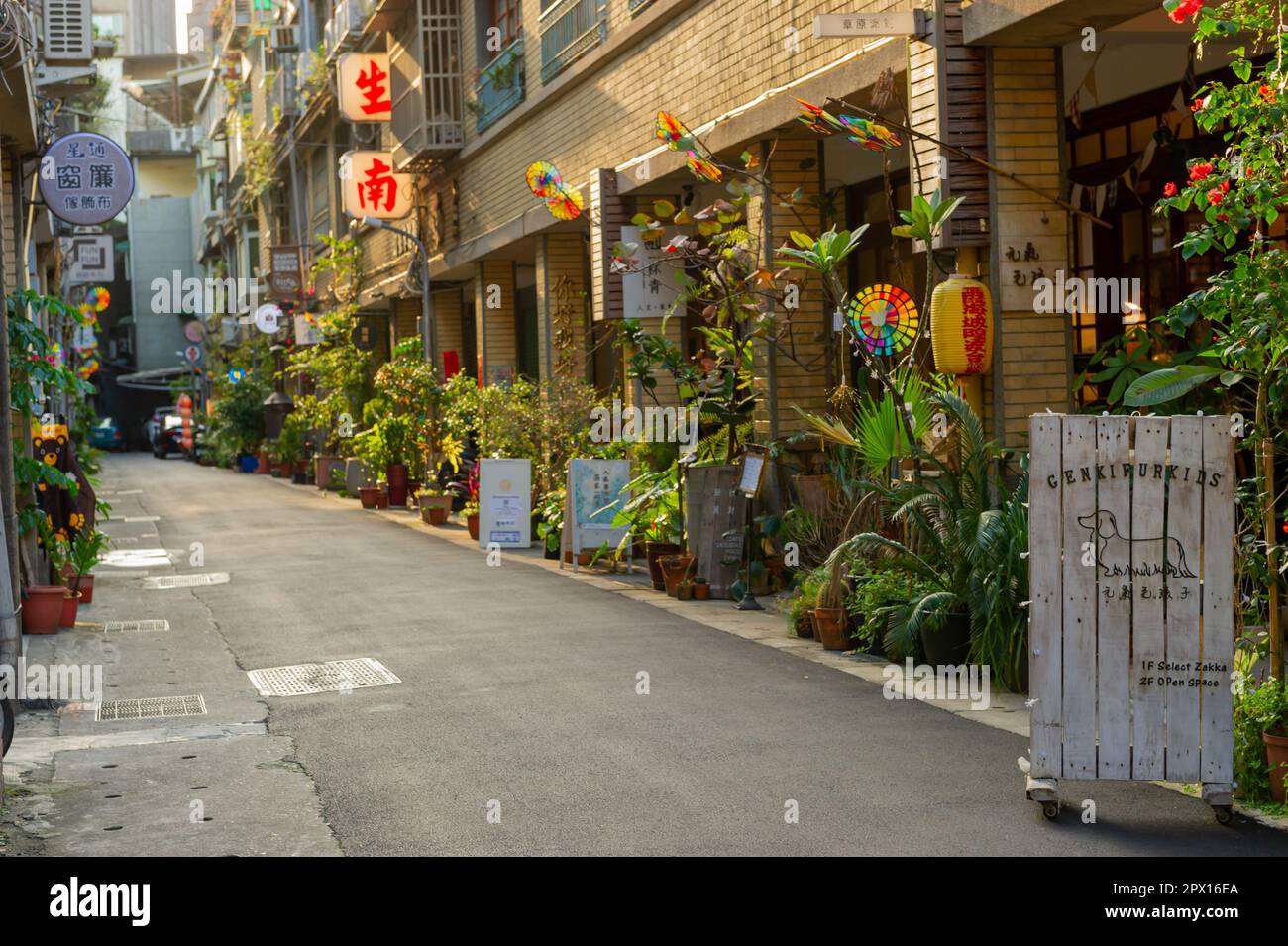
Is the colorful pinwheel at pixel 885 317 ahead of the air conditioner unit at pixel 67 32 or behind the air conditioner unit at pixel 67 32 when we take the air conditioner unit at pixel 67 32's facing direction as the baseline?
ahead

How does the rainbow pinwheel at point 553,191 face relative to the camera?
toward the camera

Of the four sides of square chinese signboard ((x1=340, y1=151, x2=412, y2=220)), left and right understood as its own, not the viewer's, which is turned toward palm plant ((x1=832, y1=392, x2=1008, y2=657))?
front

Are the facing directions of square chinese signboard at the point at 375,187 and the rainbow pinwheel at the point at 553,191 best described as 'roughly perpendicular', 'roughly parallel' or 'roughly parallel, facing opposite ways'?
roughly parallel

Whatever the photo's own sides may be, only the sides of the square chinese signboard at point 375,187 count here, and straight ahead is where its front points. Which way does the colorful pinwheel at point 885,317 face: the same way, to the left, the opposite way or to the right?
the same way

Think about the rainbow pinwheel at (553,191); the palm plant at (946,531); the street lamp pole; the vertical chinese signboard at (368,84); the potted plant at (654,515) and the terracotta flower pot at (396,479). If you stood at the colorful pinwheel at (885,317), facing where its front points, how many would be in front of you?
1

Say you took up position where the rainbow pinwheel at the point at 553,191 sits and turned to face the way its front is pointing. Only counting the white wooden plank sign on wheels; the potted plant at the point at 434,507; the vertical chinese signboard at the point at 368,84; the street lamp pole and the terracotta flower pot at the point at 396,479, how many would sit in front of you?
1

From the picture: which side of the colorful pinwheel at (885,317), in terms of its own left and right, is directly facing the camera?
front

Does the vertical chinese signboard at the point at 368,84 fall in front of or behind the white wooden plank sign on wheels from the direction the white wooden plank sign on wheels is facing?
behind

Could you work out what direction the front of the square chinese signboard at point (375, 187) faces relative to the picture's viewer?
facing the viewer

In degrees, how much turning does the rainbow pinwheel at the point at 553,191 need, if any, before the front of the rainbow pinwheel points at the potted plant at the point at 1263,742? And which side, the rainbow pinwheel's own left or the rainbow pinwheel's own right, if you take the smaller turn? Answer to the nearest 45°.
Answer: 0° — it already faces it

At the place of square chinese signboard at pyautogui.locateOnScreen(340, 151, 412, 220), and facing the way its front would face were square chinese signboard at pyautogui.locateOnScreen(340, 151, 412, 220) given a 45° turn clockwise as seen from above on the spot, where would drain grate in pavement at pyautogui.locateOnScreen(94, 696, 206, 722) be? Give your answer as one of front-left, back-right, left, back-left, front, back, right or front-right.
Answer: front-left
